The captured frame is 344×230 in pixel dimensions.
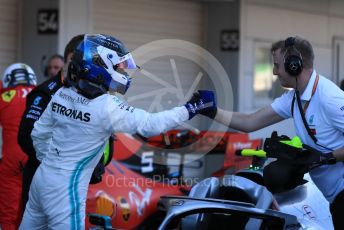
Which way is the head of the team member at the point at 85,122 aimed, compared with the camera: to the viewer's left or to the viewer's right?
to the viewer's right

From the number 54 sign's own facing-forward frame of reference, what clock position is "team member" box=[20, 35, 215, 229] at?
The team member is roughly at 12 o'clock from the number 54 sign.

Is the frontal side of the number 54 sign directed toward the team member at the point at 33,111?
yes

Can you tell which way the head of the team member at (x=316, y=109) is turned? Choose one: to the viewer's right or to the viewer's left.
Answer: to the viewer's left
